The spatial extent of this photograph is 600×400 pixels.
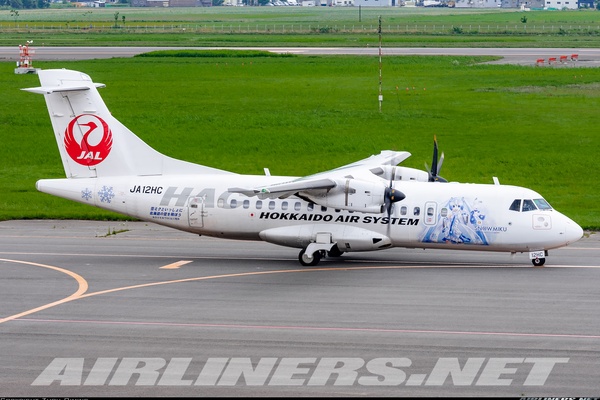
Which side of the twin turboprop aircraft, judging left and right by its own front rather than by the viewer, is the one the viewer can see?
right
